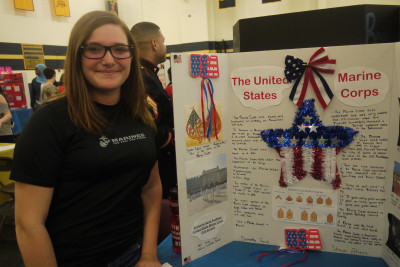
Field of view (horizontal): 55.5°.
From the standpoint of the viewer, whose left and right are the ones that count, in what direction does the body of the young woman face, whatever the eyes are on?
facing the viewer and to the right of the viewer

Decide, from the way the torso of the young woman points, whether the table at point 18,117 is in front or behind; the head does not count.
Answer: behind

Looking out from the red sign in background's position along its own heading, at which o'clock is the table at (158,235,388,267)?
The table is roughly at 12 o'clock from the red sign in background.

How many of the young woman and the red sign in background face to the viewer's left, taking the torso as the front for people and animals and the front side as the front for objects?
0

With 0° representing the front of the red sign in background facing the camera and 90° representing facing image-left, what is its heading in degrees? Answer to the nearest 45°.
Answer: approximately 0°

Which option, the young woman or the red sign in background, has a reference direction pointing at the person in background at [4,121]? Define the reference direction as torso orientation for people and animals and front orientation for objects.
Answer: the red sign in background

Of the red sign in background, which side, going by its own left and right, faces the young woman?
front

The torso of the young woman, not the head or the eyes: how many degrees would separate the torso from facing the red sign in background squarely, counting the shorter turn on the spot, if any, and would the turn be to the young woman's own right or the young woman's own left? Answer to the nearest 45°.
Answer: approximately 135° to the young woman's own left
